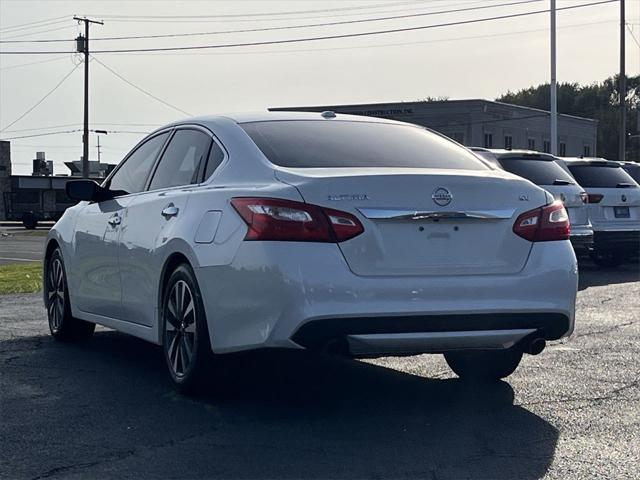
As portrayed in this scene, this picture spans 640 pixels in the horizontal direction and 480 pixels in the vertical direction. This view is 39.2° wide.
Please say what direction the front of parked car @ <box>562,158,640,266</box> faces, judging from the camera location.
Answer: facing away from the viewer and to the left of the viewer

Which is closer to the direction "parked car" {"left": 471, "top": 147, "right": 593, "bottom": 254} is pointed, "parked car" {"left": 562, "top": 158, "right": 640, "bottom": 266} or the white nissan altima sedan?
the parked car

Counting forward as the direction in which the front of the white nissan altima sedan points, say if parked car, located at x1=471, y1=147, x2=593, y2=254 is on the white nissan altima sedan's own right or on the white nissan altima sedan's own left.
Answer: on the white nissan altima sedan's own right

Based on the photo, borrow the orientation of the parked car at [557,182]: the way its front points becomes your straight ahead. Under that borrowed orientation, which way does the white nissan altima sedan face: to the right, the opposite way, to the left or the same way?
the same way

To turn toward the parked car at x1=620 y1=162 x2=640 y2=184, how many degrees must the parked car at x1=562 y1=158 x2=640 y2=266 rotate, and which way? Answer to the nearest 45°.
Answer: approximately 45° to its right

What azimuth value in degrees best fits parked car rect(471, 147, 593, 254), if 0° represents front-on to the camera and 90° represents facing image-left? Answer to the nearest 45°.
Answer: approximately 135°

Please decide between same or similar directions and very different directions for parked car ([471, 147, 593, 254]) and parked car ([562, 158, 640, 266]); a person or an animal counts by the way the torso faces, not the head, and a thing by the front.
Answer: same or similar directions

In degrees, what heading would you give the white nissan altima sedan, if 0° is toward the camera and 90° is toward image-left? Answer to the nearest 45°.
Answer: approximately 135°

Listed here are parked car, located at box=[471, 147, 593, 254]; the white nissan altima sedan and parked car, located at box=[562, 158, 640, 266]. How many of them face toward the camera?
0

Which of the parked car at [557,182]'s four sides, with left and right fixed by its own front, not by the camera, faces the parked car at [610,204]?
right

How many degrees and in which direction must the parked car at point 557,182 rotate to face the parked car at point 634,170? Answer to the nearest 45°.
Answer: approximately 45° to its right

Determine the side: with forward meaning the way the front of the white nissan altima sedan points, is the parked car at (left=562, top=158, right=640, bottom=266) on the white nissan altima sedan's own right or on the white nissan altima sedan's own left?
on the white nissan altima sedan's own right
